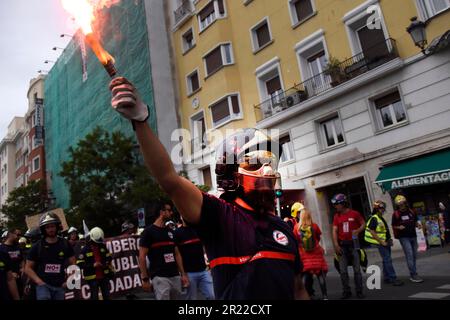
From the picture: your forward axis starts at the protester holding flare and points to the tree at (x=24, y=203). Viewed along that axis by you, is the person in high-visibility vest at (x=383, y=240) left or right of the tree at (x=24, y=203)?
right

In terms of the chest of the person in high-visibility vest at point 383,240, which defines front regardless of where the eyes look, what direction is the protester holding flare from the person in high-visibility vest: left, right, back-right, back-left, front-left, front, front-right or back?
front-right

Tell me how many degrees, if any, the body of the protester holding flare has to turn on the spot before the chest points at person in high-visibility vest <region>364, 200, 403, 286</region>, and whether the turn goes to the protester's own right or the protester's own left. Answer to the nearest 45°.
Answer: approximately 90° to the protester's own left

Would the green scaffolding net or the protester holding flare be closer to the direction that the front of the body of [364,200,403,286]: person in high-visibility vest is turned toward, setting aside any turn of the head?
the protester holding flare

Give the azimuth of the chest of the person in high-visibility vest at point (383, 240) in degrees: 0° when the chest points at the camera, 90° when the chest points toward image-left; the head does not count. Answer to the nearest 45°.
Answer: approximately 315°

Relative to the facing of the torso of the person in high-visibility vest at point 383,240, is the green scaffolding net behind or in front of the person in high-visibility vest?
behind

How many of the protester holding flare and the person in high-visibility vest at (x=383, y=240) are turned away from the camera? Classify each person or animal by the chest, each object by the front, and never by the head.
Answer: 0

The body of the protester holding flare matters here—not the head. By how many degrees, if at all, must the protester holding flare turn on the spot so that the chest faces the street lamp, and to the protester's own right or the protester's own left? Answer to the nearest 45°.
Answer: approximately 90° to the protester's own left

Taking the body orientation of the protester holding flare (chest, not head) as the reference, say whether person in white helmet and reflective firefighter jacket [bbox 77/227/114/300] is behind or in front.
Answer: behind

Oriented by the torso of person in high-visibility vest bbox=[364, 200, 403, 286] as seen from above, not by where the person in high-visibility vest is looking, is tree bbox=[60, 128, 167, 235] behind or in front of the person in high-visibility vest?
behind
